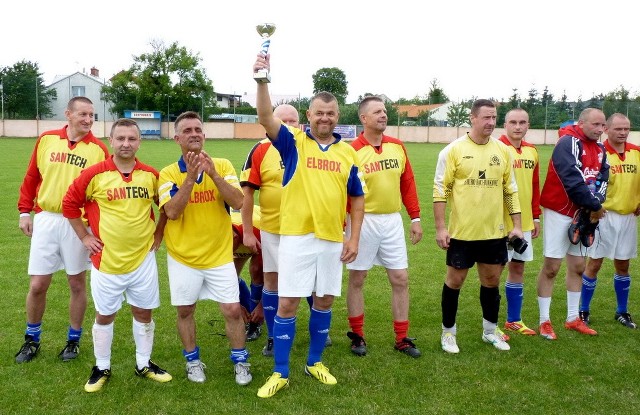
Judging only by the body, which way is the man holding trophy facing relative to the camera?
toward the camera

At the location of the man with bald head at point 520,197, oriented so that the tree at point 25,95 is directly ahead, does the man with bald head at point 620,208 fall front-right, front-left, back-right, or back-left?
back-right

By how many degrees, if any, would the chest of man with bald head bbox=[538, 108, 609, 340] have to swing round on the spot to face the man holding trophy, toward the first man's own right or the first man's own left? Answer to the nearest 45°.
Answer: approximately 90° to the first man's own right

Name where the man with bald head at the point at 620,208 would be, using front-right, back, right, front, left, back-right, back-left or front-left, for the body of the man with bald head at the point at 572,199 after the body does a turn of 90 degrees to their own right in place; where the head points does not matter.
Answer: back

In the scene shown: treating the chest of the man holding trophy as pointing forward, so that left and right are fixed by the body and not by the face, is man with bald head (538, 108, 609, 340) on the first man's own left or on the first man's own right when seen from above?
on the first man's own left

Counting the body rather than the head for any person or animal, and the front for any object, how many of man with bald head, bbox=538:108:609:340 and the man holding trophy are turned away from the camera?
0

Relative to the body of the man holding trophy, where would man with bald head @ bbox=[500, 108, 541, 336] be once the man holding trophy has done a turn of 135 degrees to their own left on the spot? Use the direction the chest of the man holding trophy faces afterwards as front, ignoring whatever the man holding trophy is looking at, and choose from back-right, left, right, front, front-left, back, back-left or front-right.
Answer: front

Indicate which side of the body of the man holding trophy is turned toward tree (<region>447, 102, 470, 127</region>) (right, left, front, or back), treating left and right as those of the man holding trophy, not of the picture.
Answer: back

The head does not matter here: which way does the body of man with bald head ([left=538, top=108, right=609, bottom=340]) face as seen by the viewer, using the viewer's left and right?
facing the viewer and to the right of the viewer

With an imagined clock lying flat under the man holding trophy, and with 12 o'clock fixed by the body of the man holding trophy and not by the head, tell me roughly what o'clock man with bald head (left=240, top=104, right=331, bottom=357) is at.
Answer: The man with bald head is roughly at 5 o'clock from the man holding trophy.

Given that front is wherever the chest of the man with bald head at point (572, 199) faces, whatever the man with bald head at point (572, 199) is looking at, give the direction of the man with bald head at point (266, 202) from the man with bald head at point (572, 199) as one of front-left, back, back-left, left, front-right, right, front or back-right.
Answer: right
